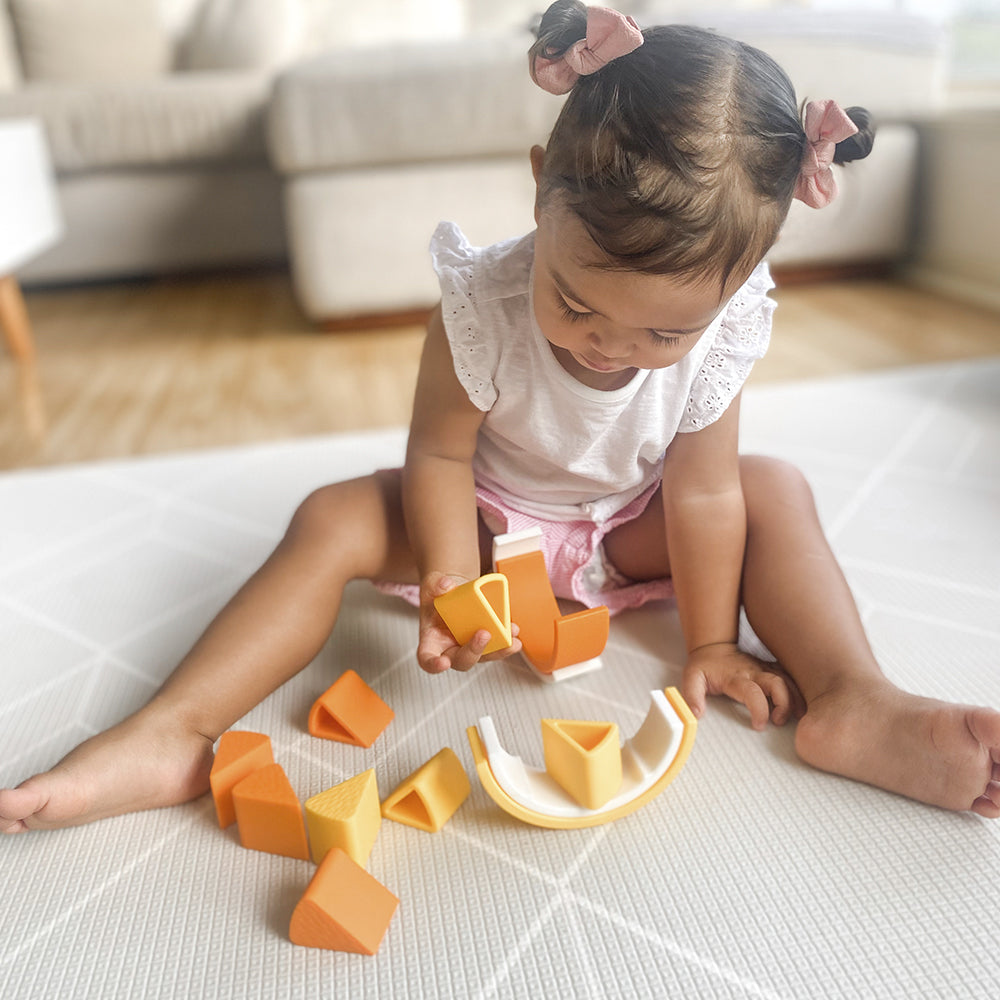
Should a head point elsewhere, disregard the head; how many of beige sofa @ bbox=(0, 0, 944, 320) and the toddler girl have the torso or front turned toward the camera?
2

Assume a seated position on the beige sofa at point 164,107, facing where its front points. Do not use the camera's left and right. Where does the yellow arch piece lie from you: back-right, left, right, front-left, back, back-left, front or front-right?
front

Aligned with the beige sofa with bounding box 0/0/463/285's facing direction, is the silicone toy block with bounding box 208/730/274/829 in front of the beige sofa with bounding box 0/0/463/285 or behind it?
in front

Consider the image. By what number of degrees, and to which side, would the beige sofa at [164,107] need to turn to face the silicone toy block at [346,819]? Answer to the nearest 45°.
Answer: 0° — it already faces it

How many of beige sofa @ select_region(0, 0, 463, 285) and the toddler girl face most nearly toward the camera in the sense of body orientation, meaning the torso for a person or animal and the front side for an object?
2

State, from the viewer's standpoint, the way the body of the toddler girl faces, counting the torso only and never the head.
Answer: toward the camera

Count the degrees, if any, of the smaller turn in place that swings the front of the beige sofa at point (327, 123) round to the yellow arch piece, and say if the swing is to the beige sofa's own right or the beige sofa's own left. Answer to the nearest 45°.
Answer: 0° — it already faces it

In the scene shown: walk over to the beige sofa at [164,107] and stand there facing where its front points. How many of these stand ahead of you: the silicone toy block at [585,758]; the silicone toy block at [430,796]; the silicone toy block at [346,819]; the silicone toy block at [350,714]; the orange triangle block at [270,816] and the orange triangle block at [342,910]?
6

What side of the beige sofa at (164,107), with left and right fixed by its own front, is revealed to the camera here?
front

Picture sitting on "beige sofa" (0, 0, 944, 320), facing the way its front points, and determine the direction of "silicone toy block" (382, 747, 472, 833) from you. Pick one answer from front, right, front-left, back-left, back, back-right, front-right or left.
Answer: front

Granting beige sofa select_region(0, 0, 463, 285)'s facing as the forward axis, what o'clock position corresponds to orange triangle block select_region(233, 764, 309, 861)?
The orange triangle block is roughly at 12 o'clock from the beige sofa.
